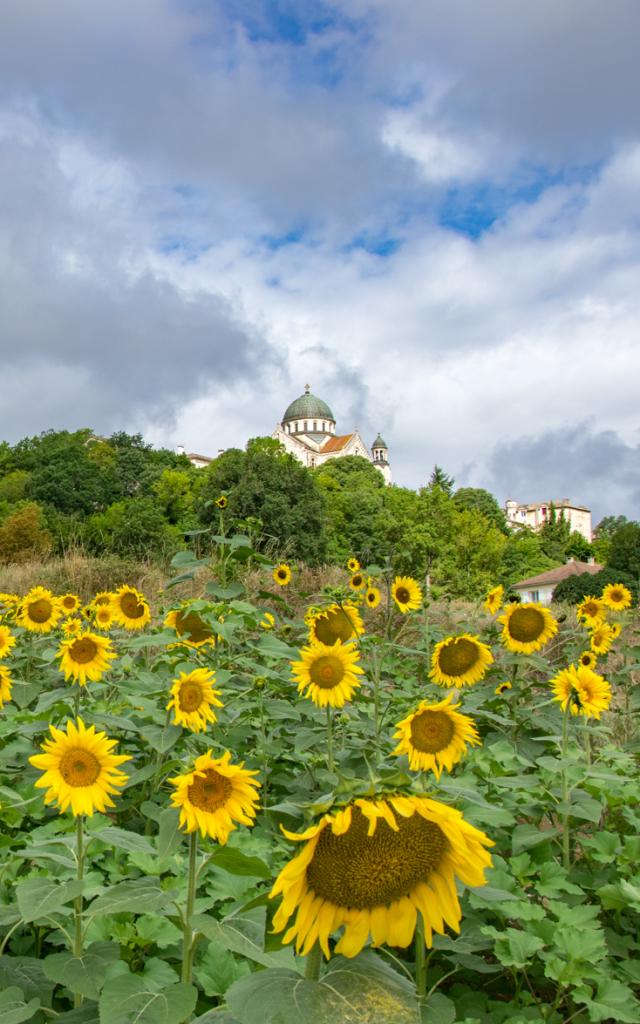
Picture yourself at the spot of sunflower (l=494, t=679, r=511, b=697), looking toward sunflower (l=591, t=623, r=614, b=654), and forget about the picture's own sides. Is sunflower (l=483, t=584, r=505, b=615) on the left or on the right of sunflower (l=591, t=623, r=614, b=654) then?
left

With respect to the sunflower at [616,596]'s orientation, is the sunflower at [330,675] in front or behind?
in front

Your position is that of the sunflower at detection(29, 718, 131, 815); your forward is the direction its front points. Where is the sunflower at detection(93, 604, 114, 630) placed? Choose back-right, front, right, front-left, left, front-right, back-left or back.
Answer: back

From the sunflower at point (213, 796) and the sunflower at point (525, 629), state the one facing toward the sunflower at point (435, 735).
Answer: the sunflower at point (525, 629)

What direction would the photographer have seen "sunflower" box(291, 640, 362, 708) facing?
facing the viewer

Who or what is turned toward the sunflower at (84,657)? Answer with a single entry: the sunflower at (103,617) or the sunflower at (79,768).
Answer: the sunflower at (103,617)

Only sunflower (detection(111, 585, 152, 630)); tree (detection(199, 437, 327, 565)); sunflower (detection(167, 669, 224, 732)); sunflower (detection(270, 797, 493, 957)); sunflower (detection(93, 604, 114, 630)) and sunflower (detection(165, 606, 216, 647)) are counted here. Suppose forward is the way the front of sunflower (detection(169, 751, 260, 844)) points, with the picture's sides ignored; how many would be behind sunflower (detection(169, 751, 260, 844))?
5

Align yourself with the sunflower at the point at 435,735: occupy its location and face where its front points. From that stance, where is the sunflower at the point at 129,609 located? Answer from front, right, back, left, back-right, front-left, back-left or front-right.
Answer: back-right

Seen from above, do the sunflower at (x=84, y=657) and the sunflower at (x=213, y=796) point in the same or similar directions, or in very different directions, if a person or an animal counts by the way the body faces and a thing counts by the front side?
same or similar directions

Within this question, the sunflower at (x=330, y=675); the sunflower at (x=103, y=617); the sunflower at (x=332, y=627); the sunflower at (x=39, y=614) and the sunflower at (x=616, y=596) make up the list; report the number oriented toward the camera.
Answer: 5

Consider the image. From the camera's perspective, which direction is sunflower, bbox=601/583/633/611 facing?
toward the camera

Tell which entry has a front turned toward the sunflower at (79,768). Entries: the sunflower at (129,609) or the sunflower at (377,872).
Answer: the sunflower at (129,609)

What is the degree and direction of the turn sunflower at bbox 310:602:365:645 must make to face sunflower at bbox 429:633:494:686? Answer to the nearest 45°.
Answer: approximately 90° to its left

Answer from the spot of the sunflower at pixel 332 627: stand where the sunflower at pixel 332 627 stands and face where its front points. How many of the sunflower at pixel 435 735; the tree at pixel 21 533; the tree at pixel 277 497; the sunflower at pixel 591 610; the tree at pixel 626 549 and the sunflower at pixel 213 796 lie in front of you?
2

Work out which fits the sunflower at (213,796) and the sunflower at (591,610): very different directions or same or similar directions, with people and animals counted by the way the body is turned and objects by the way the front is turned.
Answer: same or similar directions

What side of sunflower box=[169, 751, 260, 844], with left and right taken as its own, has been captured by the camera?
front

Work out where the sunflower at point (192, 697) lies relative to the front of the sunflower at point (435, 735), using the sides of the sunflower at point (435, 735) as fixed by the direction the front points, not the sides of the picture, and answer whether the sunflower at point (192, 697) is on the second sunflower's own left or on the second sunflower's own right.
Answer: on the second sunflower's own right

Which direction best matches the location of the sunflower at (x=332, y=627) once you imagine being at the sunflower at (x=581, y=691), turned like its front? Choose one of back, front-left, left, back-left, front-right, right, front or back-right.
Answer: right
